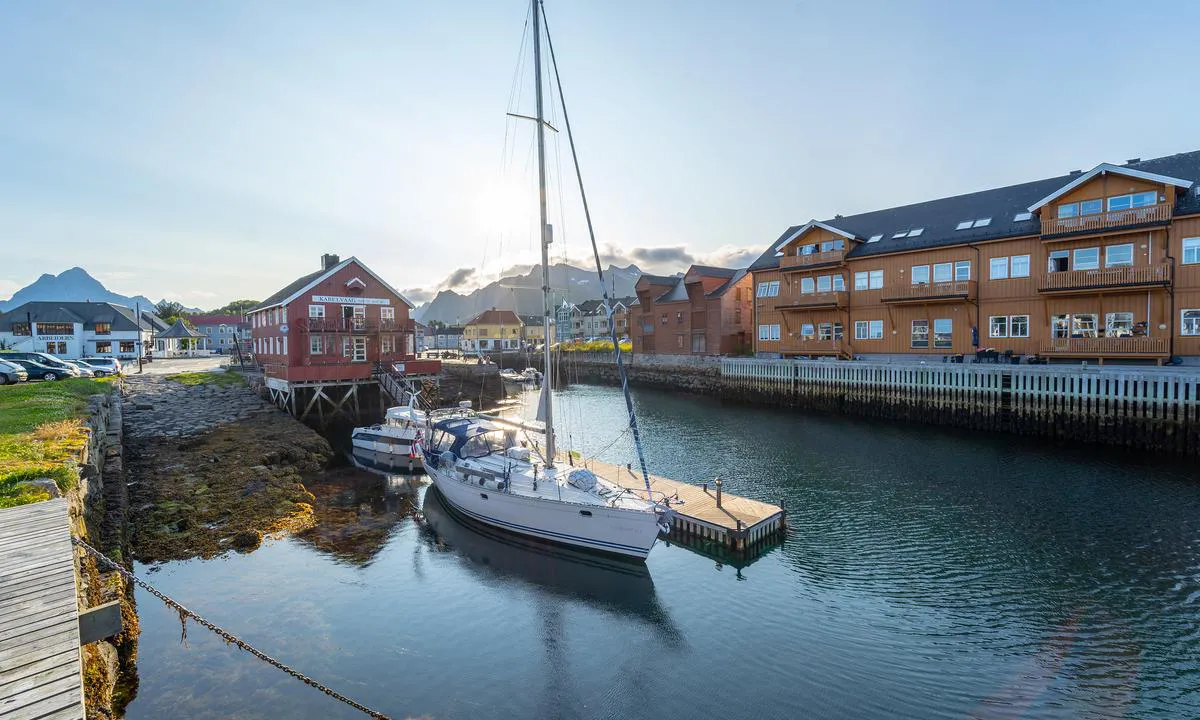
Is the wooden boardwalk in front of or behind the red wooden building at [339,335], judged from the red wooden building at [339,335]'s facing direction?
in front

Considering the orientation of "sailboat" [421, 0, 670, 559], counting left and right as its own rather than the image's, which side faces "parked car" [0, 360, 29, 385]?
back

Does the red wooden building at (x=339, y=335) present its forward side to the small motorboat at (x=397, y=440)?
yes

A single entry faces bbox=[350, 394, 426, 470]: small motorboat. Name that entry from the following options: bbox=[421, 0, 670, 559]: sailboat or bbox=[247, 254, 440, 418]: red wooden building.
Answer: the red wooden building

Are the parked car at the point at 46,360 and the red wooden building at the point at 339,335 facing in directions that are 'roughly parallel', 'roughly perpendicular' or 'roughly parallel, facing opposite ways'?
roughly perpendicular

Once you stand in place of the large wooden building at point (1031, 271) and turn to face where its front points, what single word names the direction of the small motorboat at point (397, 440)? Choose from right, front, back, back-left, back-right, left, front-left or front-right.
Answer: front

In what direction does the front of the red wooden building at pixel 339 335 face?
toward the camera
